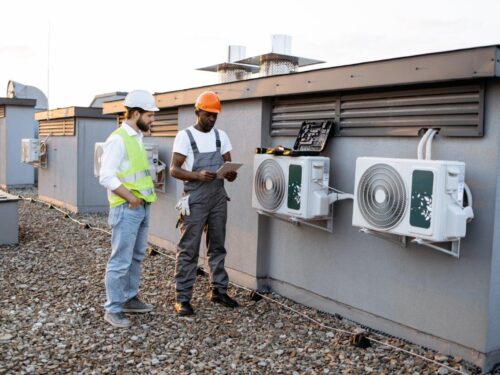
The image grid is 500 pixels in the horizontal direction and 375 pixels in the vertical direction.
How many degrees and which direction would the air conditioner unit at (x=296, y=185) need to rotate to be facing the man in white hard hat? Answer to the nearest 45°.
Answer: approximately 45° to its right

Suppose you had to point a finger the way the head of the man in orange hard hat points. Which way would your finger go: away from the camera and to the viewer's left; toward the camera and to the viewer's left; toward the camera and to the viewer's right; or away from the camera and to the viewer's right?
toward the camera and to the viewer's right

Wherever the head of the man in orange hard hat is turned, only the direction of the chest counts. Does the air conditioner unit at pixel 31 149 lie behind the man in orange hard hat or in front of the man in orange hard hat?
behind

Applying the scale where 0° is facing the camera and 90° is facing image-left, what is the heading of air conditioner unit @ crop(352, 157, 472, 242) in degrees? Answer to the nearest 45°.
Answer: approximately 45°

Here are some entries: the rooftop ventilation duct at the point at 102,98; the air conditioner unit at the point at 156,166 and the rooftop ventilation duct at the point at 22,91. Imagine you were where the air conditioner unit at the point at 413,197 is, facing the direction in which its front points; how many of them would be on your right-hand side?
3

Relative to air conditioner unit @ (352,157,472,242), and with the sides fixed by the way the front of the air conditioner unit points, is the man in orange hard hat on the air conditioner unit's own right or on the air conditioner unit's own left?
on the air conditioner unit's own right

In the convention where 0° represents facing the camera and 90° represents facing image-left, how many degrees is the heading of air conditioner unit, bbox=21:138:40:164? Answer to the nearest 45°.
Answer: approximately 45°

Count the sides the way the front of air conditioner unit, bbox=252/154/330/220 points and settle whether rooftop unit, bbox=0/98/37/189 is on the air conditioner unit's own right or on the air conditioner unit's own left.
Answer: on the air conditioner unit's own right

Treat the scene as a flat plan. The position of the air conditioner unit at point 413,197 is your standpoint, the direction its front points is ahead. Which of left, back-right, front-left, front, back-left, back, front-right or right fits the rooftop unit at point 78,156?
right

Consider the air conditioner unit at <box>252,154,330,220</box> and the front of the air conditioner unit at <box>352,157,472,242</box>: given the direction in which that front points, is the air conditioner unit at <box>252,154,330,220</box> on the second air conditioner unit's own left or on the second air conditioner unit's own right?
on the second air conditioner unit's own right

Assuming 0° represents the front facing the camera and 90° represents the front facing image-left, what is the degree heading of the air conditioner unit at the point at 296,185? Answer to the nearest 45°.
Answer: approximately 45°

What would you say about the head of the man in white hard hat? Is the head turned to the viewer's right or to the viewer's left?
to the viewer's right
